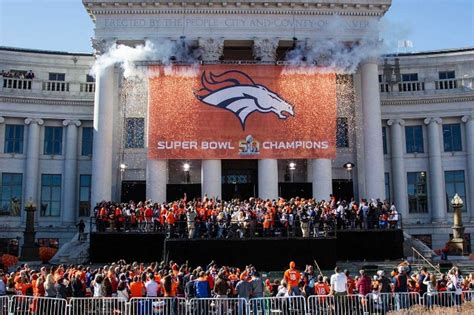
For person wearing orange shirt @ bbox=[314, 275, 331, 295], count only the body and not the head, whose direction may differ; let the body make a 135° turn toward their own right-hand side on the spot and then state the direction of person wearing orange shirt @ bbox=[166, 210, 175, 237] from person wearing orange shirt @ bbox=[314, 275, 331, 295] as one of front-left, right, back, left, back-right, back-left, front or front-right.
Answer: back

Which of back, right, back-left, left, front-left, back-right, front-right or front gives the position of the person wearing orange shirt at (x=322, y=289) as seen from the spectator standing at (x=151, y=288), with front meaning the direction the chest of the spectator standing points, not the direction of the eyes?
right

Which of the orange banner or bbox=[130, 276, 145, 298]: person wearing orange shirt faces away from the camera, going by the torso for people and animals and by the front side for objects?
the person wearing orange shirt

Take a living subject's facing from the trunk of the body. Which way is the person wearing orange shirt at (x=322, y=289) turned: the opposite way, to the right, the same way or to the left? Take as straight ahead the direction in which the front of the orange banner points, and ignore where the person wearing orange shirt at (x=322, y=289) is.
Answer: the opposite way

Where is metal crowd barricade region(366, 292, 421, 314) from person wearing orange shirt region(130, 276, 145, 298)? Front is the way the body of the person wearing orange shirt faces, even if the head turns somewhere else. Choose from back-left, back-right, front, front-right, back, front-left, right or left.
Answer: right

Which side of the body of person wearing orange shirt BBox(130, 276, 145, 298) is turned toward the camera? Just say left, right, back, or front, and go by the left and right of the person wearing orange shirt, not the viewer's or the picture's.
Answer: back

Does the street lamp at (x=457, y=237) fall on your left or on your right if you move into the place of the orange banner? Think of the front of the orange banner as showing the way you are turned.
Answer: on your left

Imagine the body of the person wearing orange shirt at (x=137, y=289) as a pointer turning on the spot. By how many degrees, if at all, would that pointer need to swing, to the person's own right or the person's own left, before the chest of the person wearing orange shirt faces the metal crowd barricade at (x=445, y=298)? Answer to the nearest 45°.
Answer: approximately 90° to the person's own right

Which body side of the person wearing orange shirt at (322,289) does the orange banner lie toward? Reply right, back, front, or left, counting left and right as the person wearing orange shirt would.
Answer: front

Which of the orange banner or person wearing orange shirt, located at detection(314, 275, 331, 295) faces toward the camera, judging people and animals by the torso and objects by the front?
the orange banner

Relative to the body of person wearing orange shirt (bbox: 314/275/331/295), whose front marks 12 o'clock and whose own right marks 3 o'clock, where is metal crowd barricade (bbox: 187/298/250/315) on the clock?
The metal crowd barricade is roughly at 8 o'clock from the person wearing orange shirt.

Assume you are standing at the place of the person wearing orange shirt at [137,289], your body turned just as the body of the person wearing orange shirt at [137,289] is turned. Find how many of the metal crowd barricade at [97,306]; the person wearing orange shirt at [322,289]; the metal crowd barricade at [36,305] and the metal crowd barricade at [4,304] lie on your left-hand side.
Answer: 3

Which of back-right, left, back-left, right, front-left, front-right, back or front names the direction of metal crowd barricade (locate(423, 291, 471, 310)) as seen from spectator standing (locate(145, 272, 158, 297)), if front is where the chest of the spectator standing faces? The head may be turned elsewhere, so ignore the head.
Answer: right

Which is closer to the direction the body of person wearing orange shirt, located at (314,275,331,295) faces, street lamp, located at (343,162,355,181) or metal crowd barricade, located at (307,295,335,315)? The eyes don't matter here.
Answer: the street lamp

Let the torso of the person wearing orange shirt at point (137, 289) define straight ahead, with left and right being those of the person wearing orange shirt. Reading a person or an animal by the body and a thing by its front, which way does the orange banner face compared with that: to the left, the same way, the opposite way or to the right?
the opposite way

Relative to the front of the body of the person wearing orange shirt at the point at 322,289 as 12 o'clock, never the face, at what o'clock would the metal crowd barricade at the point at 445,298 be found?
The metal crowd barricade is roughly at 3 o'clock from the person wearing orange shirt.

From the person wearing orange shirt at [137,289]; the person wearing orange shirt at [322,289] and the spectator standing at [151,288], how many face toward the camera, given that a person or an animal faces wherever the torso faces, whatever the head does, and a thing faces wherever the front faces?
0

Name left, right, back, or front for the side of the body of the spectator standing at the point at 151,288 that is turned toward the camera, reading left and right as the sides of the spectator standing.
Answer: back

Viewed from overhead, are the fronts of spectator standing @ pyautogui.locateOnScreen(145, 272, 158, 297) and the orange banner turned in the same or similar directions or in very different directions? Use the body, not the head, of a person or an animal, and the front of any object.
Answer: very different directions

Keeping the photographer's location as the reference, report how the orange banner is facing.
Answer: facing the viewer

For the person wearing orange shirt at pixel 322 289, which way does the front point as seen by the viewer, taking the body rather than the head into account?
away from the camera

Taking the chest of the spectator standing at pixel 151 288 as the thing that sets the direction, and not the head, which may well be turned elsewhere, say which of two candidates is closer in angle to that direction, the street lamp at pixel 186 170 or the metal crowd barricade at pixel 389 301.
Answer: the street lamp

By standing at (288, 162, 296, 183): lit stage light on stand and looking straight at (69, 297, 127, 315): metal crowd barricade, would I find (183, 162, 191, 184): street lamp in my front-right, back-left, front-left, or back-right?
front-right
